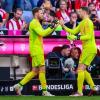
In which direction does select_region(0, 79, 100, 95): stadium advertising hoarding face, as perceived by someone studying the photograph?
facing the viewer

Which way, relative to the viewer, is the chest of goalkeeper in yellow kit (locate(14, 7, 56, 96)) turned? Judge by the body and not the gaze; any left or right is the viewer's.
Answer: facing to the right of the viewer

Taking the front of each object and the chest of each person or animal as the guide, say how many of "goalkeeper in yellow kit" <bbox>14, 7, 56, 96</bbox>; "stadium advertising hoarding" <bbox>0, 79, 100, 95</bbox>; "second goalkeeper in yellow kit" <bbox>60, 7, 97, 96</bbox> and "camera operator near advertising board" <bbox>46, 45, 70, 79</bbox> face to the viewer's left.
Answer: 1

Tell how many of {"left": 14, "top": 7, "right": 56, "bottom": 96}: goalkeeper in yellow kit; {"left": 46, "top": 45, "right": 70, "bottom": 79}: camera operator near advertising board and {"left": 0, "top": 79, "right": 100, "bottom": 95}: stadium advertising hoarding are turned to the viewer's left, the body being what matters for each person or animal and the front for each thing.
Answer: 0

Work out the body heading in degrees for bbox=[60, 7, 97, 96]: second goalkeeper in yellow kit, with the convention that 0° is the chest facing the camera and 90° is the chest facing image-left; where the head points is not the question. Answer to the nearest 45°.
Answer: approximately 90°

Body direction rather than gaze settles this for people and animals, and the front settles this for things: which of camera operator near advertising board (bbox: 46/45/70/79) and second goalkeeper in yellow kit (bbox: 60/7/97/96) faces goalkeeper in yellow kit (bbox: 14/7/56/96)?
the second goalkeeper in yellow kit
